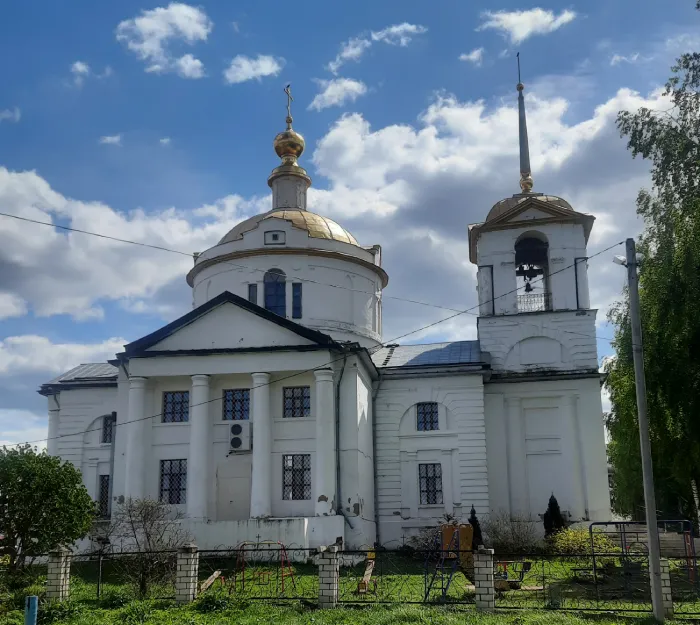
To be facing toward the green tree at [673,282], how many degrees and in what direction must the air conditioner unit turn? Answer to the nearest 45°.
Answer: approximately 45° to its left

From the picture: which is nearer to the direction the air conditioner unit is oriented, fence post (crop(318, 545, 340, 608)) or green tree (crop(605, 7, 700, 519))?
the fence post

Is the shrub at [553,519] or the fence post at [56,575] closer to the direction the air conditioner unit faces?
the fence post

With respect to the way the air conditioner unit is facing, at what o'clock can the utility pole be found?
The utility pole is roughly at 11 o'clock from the air conditioner unit.

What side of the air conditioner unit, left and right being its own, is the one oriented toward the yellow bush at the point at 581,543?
left

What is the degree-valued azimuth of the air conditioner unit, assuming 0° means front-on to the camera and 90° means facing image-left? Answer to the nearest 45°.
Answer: approximately 0°

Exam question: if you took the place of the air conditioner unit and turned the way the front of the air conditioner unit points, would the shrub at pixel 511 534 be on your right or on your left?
on your left

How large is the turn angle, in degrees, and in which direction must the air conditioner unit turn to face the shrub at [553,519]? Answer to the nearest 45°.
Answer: approximately 90° to its left

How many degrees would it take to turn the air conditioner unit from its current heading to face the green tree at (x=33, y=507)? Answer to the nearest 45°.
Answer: approximately 45° to its right

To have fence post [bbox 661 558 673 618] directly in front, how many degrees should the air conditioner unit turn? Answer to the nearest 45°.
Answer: approximately 45° to its left
